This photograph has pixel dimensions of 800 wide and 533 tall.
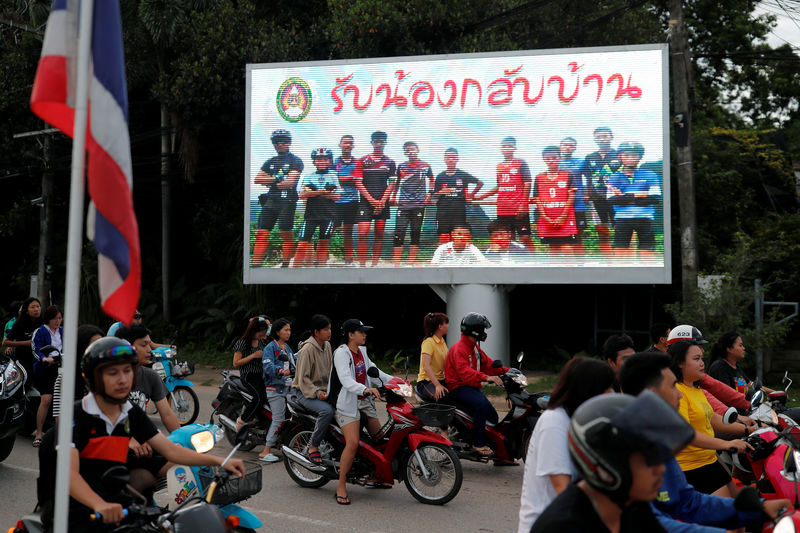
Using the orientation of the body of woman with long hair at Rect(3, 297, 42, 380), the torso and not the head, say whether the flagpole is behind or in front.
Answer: in front

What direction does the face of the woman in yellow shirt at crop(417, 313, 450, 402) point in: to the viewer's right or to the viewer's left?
to the viewer's right

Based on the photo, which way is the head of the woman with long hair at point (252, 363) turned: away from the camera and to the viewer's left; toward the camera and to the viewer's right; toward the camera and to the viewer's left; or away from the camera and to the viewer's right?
toward the camera and to the viewer's right

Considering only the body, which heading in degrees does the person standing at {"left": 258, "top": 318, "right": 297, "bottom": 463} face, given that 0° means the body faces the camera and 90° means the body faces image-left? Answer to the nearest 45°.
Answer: approximately 315°

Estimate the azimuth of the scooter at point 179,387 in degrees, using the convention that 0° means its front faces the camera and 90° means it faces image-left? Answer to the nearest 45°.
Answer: approximately 315°

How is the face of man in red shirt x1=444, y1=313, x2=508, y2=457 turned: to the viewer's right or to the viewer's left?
to the viewer's right
